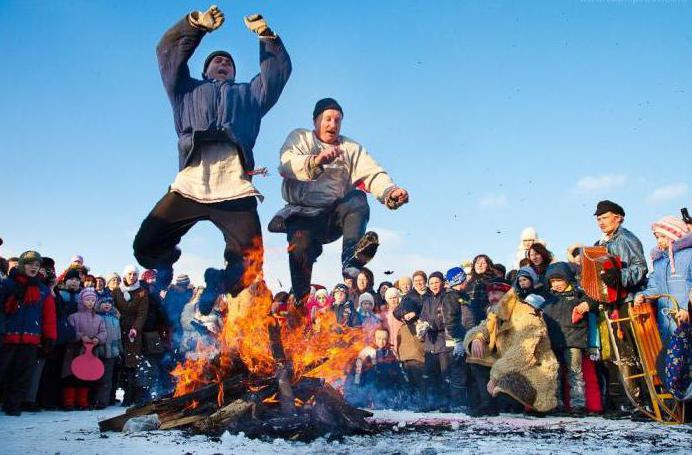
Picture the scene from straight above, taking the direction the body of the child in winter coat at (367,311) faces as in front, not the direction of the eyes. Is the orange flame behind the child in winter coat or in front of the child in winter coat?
in front

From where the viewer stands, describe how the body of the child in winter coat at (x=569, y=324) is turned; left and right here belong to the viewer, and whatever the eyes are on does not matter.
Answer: facing the viewer and to the left of the viewer

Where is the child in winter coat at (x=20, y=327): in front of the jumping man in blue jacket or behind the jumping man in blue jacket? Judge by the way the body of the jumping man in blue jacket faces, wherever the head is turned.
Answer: behind

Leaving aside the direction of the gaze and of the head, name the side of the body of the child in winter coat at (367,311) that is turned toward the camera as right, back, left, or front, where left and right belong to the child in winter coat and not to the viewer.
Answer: front

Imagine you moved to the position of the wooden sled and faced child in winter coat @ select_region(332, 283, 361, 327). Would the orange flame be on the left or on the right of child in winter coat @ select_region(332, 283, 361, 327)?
left

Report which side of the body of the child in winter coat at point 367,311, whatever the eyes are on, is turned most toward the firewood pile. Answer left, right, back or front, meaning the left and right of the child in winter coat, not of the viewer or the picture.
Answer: front

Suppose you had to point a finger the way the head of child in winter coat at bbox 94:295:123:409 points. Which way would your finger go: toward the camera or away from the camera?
toward the camera

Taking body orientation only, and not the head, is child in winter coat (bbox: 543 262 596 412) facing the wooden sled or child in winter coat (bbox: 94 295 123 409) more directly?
the child in winter coat

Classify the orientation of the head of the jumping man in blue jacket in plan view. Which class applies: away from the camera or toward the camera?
toward the camera

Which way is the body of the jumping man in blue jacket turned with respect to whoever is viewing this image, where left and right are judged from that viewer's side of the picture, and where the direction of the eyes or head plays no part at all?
facing the viewer

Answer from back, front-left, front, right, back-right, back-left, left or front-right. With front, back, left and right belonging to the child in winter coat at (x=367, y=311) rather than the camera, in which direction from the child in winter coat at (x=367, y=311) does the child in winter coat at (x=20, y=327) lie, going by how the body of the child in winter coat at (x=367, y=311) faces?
front-right

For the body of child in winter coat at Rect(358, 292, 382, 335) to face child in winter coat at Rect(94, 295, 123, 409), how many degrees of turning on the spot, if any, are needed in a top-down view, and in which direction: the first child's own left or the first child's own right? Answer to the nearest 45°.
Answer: approximately 90° to the first child's own right
